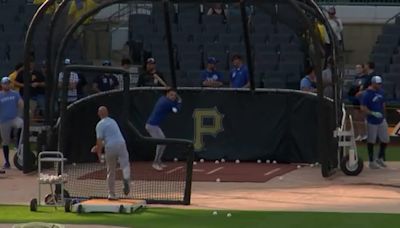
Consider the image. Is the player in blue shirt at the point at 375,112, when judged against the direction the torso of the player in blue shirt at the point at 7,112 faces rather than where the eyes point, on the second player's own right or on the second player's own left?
on the second player's own left

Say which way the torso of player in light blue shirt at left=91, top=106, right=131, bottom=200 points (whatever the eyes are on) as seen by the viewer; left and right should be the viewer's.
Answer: facing away from the viewer and to the left of the viewer

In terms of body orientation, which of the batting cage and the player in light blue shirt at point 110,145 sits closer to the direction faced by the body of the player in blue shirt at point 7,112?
the player in light blue shirt

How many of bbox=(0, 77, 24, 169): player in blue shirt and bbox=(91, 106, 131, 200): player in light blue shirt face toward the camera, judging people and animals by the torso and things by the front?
1

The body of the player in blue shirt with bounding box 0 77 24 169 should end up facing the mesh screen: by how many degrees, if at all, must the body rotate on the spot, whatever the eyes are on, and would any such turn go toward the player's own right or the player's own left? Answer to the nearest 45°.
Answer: approximately 45° to the player's own left
